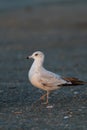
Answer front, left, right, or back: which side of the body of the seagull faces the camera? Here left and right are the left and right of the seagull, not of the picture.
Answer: left
